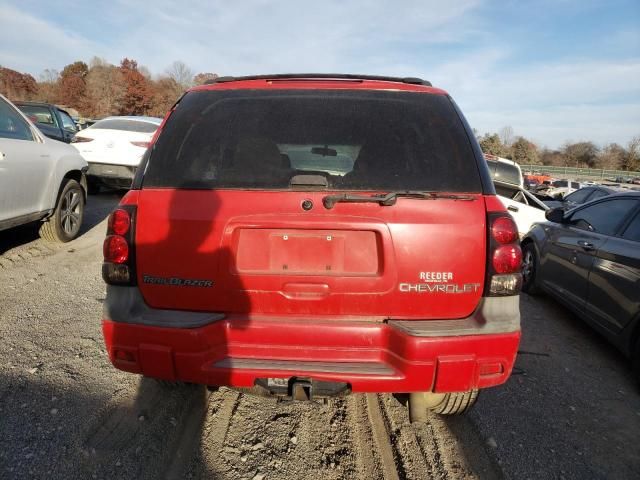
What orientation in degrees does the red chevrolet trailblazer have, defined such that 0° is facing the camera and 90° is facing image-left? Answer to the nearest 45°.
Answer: approximately 180°

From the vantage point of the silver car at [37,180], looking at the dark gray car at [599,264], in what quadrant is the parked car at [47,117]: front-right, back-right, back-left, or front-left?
back-left

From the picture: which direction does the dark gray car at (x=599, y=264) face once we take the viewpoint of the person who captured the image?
facing away from the viewer and to the left of the viewer

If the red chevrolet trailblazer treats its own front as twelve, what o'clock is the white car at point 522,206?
The white car is roughly at 1 o'clock from the red chevrolet trailblazer.

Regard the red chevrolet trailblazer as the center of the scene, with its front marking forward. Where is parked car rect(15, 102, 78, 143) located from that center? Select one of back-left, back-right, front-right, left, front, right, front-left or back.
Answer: front-left

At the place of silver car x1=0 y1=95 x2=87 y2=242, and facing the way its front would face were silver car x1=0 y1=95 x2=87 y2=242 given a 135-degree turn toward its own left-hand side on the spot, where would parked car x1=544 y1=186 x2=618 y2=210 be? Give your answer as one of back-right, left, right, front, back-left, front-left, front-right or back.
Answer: back

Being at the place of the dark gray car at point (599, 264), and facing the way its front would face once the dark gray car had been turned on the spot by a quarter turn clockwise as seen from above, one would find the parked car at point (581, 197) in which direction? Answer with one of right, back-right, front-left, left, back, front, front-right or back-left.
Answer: front-left

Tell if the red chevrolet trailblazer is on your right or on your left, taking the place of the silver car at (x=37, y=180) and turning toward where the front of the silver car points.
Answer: on your right

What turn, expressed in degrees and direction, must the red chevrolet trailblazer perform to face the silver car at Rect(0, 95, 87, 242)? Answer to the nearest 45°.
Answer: approximately 45° to its left

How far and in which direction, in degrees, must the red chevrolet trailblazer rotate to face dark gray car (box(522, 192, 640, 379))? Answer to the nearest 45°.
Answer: approximately 45° to its right

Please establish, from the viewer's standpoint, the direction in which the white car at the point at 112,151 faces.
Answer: facing away from the viewer
